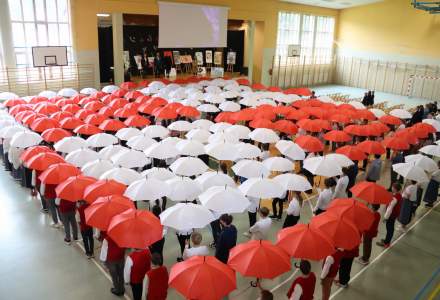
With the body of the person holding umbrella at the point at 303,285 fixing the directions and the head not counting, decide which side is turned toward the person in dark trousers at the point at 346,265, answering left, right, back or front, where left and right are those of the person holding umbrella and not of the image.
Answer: right

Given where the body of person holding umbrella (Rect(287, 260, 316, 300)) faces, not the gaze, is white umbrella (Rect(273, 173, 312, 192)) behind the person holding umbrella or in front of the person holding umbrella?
in front

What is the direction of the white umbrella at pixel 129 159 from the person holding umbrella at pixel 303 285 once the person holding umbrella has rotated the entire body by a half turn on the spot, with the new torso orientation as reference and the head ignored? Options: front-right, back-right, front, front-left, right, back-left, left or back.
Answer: back

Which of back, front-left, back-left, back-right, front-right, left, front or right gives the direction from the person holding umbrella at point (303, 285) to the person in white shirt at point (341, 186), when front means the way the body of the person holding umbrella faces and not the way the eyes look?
front-right

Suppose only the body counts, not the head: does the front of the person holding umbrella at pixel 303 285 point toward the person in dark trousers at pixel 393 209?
no

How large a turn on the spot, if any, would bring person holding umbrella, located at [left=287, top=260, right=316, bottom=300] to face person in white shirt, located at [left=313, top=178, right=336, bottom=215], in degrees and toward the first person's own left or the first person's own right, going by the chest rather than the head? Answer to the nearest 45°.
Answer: approximately 45° to the first person's own right

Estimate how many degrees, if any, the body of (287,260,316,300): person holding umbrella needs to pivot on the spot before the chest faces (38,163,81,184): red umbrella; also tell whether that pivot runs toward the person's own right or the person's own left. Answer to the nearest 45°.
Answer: approximately 45° to the person's own left

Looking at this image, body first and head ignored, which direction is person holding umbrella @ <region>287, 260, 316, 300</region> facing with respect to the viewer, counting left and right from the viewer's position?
facing away from the viewer and to the left of the viewer

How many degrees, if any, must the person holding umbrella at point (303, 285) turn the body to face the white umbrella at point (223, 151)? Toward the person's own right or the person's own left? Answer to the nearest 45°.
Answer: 0° — they already face it

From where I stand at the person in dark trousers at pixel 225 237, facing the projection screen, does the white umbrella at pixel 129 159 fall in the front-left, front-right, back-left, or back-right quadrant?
front-left

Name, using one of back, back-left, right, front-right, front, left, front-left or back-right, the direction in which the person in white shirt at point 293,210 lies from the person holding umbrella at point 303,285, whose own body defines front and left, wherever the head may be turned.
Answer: front-right

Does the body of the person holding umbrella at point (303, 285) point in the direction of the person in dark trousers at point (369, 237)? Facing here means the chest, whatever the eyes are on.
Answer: no

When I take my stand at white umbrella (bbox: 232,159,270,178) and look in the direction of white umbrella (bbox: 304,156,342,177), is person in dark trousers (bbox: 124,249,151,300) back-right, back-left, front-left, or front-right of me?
back-right

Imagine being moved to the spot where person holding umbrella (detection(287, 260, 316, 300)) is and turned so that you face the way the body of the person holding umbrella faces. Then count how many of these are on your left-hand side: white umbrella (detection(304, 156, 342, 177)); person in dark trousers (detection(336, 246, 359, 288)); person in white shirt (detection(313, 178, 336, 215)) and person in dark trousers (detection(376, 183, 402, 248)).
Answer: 0

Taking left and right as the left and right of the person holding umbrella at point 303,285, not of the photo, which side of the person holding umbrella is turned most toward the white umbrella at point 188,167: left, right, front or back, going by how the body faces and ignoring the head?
front

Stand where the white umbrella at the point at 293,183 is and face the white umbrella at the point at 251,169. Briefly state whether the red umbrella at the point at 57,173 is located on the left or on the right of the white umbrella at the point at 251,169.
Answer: left

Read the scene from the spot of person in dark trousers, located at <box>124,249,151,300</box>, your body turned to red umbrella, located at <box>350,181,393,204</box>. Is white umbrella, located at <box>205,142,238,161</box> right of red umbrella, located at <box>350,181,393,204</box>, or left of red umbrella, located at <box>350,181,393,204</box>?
left

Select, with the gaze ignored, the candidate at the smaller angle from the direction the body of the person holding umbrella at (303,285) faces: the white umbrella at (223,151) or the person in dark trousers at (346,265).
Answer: the white umbrella
